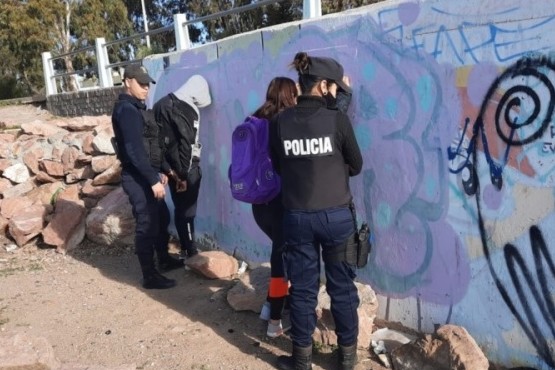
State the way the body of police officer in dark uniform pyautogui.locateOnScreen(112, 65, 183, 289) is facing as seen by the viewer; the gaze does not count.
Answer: to the viewer's right

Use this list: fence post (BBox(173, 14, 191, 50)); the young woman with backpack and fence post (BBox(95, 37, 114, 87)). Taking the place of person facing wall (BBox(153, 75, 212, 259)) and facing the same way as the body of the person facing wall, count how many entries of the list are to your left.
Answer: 2

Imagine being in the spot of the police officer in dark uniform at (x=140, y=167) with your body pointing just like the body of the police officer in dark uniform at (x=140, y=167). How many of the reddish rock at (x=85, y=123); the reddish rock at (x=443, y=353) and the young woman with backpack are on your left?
1

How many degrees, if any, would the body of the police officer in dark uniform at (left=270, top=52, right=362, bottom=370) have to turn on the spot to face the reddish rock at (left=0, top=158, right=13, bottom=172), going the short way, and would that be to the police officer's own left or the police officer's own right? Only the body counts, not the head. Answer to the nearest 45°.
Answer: approximately 90° to the police officer's own left

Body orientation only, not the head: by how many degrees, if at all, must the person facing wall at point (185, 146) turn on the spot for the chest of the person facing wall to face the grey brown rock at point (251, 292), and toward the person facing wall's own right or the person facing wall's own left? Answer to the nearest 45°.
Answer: approximately 90° to the person facing wall's own right

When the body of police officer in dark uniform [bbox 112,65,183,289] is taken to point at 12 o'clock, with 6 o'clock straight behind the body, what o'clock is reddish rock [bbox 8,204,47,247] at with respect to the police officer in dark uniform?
The reddish rock is roughly at 8 o'clock from the police officer in dark uniform.

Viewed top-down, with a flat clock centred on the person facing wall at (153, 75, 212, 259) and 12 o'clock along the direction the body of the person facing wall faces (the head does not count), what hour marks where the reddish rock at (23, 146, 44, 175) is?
The reddish rock is roughly at 8 o'clock from the person facing wall.

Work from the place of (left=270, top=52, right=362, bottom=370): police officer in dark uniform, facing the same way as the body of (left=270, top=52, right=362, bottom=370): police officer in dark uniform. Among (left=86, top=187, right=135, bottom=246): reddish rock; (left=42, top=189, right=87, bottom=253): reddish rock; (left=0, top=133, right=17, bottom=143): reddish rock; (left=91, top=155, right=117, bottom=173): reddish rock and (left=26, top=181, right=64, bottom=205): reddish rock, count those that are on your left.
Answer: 5

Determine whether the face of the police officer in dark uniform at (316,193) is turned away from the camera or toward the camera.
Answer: away from the camera

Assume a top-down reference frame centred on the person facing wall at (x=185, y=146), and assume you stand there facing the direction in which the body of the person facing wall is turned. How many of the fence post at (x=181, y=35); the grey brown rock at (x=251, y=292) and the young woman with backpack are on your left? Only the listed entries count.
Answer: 1

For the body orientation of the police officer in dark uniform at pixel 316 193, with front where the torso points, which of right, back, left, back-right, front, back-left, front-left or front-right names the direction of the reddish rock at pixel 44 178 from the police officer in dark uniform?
left

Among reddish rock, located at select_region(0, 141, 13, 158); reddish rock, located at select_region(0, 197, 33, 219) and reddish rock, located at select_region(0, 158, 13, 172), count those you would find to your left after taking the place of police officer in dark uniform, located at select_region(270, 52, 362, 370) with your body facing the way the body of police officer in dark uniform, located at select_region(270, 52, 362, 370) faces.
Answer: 3

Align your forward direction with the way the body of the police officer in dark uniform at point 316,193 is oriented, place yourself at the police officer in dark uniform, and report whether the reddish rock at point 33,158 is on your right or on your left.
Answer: on your left

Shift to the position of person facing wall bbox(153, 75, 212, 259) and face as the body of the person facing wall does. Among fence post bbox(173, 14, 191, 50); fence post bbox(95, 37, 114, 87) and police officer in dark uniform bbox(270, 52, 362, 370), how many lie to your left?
2

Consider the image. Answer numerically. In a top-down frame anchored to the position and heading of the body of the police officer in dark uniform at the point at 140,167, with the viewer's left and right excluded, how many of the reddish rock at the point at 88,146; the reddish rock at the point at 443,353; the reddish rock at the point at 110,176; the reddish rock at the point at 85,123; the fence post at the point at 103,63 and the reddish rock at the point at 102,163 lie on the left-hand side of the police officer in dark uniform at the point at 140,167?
5

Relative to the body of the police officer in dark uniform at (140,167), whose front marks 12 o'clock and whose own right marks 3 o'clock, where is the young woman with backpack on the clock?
The young woman with backpack is roughly at 2 o'clock from the police officer in dark uniform.
